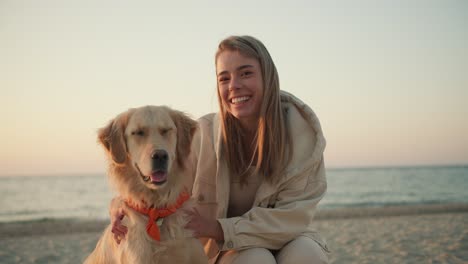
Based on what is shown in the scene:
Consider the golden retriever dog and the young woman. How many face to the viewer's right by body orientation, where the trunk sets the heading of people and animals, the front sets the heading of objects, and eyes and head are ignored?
0

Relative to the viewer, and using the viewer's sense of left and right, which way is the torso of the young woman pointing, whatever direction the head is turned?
facing the viewer and to the left of the viewer

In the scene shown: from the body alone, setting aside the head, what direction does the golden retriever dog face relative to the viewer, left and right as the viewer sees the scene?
facing the viewer

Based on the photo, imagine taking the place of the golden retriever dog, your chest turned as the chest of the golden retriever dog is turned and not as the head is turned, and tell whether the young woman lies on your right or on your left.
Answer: on your left
